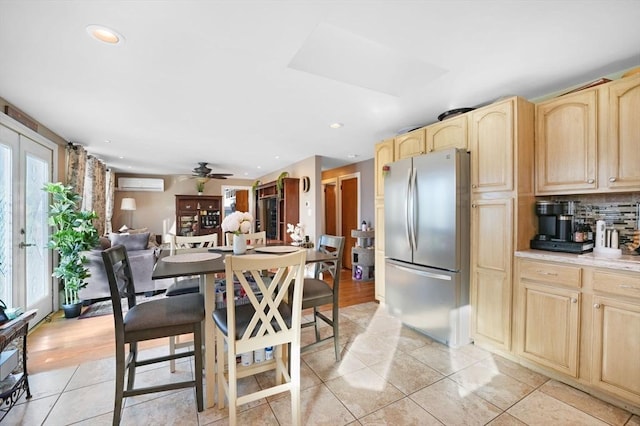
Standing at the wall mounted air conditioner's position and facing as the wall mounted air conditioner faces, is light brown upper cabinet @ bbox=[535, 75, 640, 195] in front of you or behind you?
in front

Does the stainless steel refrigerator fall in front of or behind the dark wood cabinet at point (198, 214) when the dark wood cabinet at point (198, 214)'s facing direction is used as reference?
in front

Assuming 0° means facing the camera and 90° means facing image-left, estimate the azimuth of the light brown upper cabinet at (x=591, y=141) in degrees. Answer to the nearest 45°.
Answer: approximately 45°

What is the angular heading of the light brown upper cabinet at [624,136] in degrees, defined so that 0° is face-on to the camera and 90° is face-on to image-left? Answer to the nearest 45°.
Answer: approximately 45°

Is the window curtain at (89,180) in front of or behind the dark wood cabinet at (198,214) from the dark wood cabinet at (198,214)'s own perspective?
in front

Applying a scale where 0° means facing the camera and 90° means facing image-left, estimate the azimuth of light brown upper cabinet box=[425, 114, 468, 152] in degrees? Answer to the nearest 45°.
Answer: approximately 45°

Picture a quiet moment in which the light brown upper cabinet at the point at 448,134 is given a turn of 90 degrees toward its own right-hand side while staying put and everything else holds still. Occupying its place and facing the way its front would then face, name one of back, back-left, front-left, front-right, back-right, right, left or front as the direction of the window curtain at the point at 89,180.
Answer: front-left

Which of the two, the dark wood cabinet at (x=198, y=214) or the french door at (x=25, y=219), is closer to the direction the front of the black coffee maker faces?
the french door

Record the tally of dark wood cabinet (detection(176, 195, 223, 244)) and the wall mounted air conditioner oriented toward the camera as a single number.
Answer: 2

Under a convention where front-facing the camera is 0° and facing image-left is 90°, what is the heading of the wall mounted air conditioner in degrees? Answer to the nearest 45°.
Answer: approximately 0°

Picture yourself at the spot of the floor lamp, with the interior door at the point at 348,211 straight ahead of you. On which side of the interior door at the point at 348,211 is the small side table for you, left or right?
right

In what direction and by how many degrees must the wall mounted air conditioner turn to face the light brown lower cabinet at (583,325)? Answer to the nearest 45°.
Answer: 0° — it already faces it
